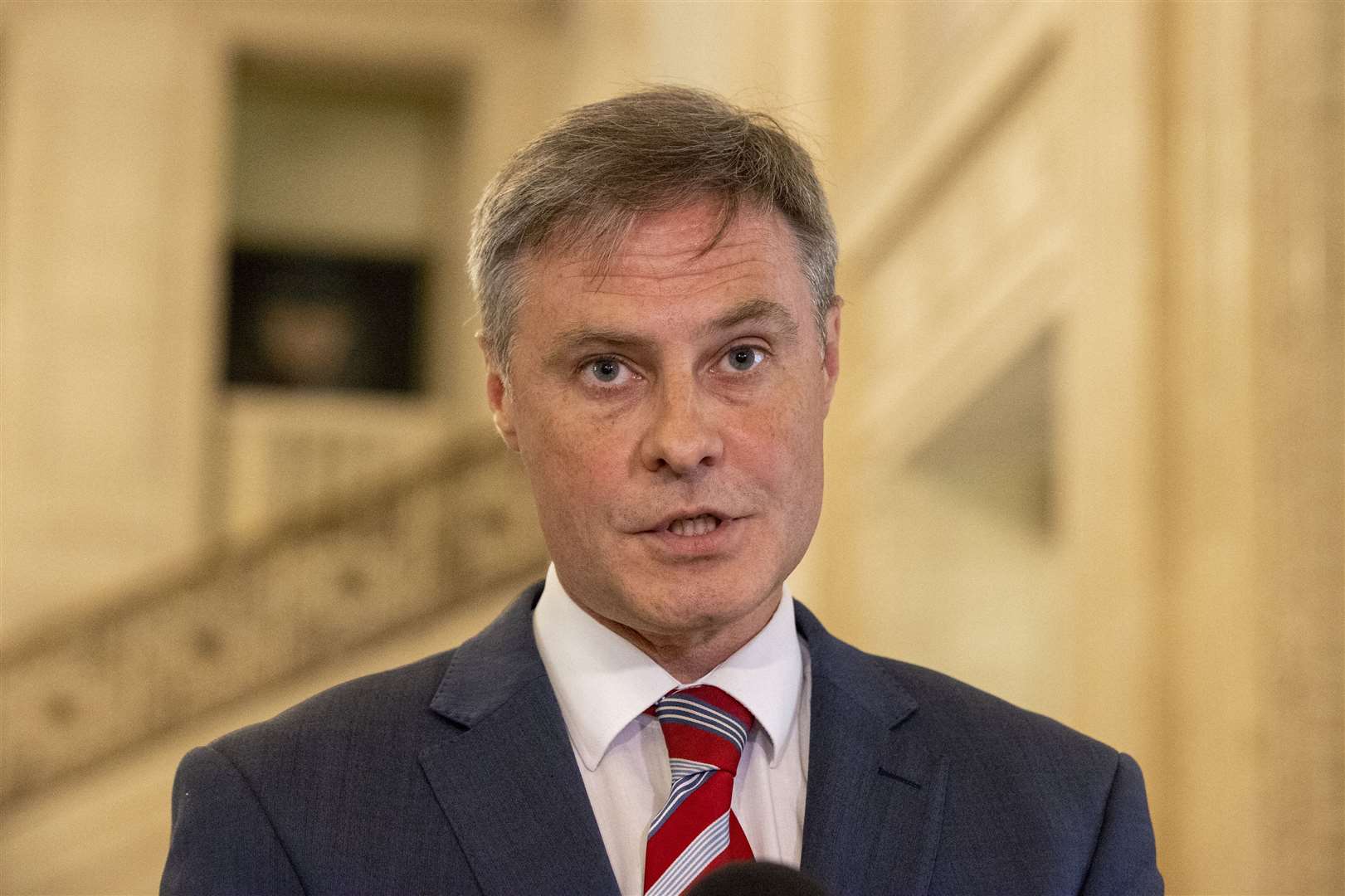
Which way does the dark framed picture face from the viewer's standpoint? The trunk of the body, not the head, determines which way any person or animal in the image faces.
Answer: toward the camera

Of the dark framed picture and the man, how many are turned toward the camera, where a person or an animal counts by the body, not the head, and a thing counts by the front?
2

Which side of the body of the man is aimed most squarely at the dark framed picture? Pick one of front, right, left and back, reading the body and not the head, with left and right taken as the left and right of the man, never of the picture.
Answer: back

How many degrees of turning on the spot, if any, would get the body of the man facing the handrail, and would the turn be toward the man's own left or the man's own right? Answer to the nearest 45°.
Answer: approximately 180°

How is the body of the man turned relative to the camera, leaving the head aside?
toward the camera

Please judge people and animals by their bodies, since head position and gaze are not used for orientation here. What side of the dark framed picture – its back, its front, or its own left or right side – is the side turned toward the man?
front
